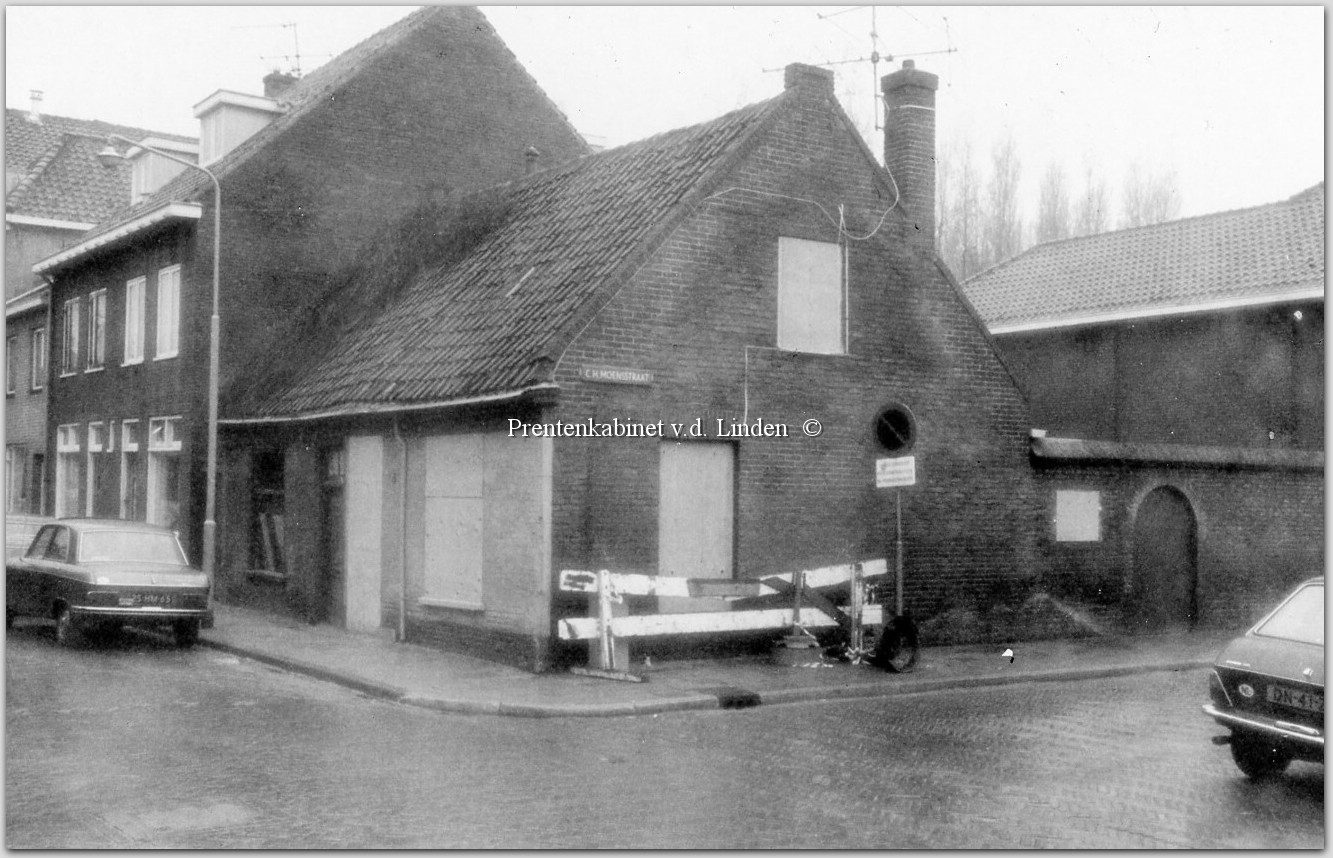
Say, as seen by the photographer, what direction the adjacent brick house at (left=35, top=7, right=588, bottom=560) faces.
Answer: facing the viewer and to the left of the viewer

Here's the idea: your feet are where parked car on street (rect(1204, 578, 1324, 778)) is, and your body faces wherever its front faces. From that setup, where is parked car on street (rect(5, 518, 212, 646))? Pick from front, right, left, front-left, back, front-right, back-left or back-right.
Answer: back-left

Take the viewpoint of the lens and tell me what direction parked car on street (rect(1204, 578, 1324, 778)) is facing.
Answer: facing away from the viewer and to the right of the viewer

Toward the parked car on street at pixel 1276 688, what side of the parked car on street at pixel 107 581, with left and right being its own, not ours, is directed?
back

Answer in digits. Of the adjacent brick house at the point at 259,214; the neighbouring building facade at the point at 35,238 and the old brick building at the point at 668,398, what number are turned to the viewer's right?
0

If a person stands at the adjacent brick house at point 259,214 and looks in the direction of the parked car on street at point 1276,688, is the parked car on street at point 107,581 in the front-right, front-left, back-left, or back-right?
front-right

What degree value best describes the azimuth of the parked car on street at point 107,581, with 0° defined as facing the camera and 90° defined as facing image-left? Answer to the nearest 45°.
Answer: approximately 135°

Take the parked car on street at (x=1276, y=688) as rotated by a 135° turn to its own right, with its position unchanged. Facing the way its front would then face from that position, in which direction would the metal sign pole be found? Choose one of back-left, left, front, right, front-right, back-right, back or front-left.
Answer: back-right

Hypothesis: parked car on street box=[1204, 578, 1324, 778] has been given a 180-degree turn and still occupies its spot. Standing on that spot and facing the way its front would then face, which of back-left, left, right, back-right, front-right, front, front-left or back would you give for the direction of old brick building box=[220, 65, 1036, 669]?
right

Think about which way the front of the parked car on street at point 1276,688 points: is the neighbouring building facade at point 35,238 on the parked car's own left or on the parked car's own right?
on the parked car's own left

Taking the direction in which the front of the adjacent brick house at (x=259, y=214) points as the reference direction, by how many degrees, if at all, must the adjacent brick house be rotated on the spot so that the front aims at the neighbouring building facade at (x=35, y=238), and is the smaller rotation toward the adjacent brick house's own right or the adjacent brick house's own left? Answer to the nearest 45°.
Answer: approximately 90° to the adjacent brick house's own right

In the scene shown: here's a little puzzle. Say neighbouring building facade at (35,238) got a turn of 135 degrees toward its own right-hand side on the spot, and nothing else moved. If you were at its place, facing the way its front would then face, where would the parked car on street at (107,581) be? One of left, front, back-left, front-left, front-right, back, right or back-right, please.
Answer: back

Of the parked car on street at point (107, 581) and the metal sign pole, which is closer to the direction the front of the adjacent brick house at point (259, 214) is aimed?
the parked car on street
